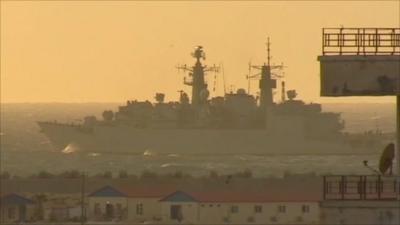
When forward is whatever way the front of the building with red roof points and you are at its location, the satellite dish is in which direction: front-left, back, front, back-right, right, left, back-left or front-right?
front

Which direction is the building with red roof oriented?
toward the camera
